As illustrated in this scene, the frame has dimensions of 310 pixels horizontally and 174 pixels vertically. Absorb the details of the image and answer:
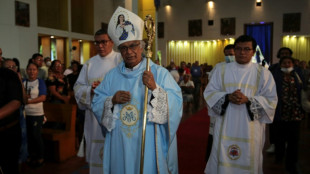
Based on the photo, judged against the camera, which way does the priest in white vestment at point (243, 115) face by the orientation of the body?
toward the camera

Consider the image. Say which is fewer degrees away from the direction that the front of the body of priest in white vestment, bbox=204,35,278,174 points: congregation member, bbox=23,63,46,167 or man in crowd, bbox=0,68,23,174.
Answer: the man in crowd

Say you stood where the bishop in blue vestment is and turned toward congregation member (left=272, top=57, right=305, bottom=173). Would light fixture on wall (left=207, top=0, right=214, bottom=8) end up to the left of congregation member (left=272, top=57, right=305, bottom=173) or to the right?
left

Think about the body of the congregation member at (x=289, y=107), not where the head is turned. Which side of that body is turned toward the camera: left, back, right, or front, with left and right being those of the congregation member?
front

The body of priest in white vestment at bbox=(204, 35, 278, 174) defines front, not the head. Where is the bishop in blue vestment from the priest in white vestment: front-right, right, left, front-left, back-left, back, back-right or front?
front-right

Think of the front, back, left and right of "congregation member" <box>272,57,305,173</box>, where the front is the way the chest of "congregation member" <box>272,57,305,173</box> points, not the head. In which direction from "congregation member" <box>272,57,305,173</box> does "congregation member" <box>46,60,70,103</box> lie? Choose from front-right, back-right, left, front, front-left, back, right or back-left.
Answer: right

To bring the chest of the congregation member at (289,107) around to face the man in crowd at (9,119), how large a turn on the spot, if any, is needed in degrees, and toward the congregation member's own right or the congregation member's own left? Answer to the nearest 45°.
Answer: approximately 45° to the congregation member's own right

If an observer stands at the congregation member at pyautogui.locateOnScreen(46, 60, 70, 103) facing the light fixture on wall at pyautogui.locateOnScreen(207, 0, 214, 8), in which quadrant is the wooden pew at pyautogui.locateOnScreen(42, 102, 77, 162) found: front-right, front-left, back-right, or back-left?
back-right

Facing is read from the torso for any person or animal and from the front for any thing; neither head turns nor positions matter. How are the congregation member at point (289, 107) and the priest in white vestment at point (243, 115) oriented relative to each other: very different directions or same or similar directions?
same or similar directions

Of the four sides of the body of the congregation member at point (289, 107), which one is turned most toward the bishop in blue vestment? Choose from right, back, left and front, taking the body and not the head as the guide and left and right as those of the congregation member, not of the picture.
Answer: front
